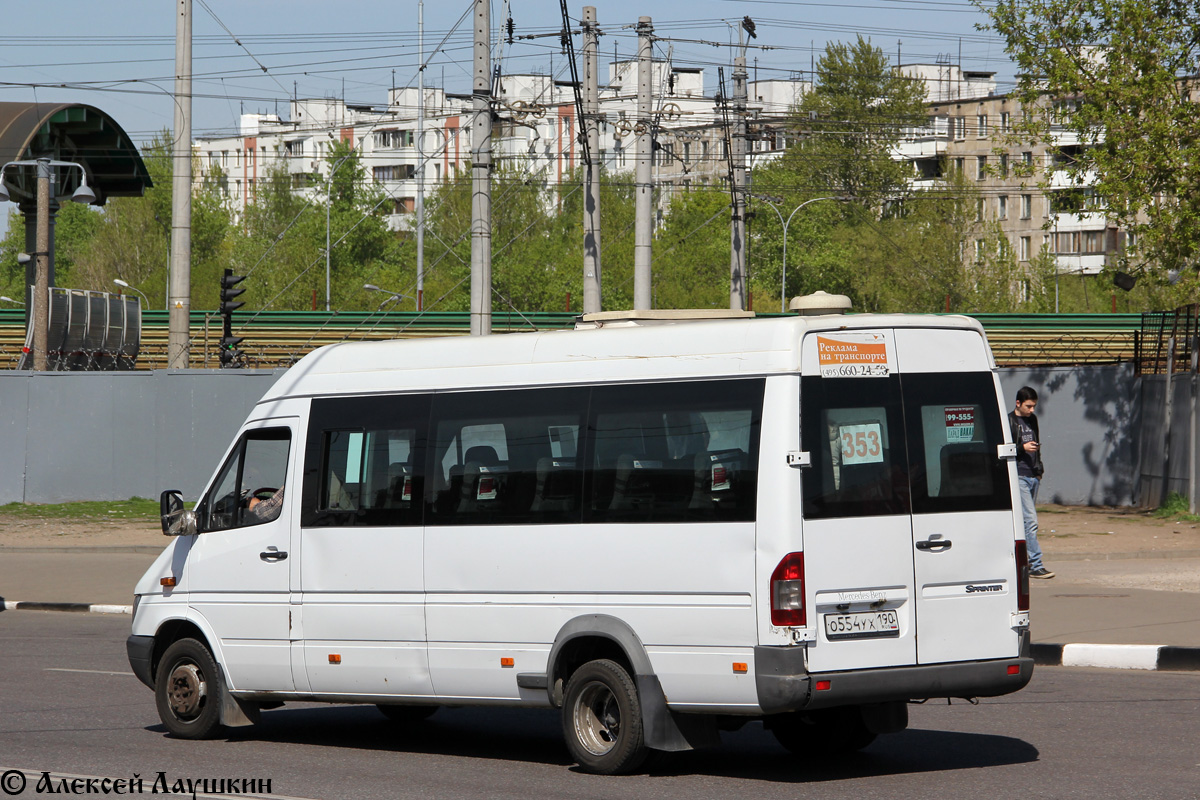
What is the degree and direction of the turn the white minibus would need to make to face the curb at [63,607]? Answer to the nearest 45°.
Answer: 0° — it already faces it

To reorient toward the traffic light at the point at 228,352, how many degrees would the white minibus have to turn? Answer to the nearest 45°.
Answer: approximately 45° to its right

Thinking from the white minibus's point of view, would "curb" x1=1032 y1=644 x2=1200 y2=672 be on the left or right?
on its right

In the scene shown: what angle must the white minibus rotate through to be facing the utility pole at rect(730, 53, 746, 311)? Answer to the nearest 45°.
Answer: approximately 45° to its right

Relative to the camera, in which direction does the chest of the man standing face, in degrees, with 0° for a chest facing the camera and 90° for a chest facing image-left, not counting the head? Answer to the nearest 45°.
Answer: approximately 315°

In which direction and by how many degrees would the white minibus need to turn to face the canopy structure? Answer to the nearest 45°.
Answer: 0° — it already faces it

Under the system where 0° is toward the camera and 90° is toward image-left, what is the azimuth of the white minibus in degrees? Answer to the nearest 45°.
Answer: approximately 135°
